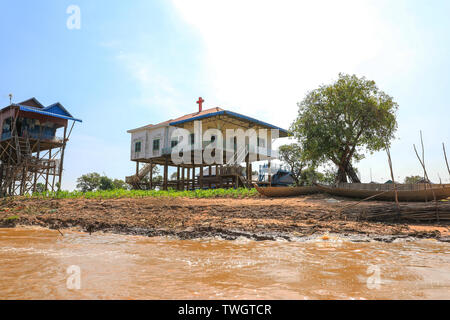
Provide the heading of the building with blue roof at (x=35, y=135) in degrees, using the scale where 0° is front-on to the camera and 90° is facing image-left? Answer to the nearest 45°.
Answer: approximately 315°

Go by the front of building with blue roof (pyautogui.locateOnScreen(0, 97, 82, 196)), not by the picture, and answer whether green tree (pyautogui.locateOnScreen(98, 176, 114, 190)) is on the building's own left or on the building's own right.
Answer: on the building's own left

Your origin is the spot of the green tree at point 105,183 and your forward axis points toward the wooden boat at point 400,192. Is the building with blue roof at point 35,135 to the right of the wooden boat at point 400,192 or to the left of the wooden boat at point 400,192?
right

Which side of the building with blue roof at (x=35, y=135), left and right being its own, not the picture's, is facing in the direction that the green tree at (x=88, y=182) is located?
left
